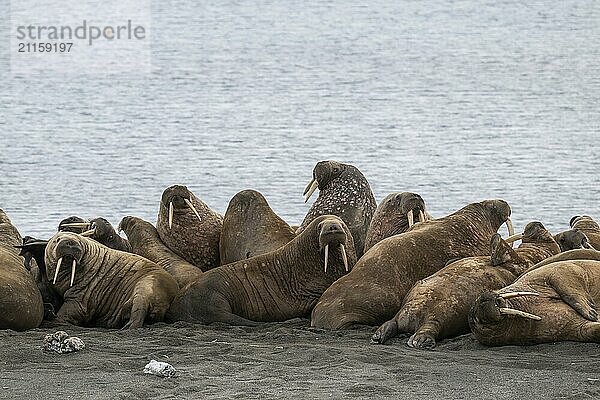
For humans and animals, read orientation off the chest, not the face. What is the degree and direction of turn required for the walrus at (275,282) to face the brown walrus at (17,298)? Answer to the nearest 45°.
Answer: approximately 135° to its right

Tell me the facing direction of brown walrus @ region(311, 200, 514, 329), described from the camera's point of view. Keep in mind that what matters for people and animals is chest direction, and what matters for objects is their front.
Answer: facing away from the viewer and to the right of the viewer

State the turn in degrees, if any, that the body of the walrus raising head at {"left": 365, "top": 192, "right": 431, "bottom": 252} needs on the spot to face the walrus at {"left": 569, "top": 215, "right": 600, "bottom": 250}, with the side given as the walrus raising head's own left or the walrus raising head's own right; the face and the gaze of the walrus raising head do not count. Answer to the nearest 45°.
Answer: approximately 45° to the walrus raising head's own left

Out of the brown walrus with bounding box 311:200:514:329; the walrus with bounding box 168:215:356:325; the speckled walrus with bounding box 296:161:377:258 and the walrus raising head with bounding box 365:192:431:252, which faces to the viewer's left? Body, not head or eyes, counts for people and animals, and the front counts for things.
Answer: the speckled walrus

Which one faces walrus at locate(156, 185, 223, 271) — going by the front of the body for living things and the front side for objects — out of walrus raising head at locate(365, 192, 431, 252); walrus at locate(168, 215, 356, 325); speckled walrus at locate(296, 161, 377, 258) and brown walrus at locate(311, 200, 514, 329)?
the speckled walrus

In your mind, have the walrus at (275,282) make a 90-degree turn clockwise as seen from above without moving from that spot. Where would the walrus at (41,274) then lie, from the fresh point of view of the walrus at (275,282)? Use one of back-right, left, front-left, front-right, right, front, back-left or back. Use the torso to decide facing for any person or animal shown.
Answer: front-right

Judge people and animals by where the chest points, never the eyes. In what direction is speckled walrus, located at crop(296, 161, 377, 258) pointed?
to the viewer's left

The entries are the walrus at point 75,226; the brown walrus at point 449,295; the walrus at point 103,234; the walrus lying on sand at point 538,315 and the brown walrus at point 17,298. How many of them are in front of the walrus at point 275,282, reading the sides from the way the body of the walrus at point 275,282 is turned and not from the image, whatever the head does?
2

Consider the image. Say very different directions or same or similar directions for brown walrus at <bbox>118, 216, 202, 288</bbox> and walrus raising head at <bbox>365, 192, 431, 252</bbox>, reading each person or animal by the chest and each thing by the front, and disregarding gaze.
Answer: very different directions

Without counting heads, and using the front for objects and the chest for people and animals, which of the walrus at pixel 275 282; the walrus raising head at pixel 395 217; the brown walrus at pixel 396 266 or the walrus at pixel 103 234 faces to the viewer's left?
the walrus at pixel 103 234

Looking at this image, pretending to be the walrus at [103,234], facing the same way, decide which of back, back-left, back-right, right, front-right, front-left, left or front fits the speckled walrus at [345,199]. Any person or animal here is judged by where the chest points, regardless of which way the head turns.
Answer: back

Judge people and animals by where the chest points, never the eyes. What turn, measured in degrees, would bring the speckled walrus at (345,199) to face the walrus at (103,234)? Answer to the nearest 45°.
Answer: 0° — it already faces it

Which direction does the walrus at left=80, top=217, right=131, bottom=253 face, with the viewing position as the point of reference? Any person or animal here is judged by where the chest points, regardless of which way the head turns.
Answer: facing to the left of the viewer

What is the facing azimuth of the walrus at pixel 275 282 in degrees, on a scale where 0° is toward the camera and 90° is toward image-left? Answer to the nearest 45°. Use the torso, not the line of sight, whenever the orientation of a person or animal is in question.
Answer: approximately 315°
